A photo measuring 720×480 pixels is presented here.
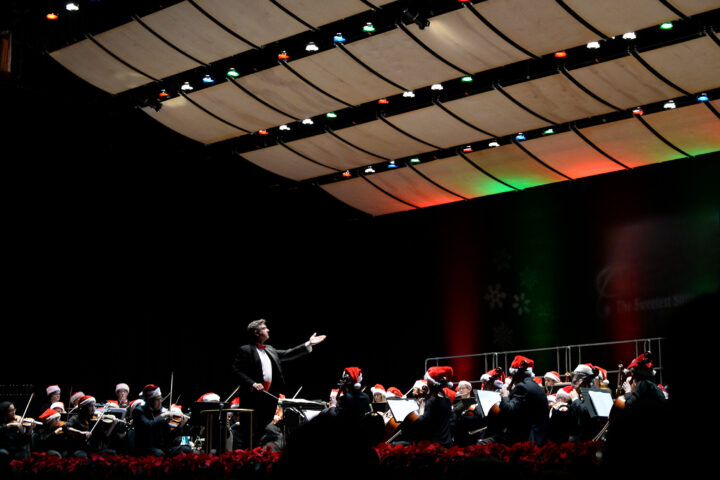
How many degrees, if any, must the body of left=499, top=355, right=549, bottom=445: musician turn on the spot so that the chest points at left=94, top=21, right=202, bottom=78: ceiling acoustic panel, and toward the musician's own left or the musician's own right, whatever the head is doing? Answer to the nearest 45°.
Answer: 0° — they already face it

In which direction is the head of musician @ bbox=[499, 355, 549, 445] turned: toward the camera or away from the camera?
away from the camera

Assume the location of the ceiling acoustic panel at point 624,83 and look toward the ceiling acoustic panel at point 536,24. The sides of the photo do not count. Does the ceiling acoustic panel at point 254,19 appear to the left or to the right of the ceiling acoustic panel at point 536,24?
right

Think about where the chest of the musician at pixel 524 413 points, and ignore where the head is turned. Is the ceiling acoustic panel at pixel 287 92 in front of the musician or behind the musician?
in front

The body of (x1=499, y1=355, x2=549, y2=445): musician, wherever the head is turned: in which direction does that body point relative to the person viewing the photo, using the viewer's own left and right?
facing away from the viewer and to the left of the viewer

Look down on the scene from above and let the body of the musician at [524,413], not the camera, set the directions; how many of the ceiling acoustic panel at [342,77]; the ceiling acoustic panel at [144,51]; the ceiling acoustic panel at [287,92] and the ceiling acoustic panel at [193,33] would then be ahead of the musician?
4

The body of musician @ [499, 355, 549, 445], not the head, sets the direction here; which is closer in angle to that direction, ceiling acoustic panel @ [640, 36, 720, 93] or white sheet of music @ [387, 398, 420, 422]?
the white sheet of music

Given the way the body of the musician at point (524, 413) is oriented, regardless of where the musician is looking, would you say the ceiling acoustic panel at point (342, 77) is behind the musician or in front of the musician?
in front
